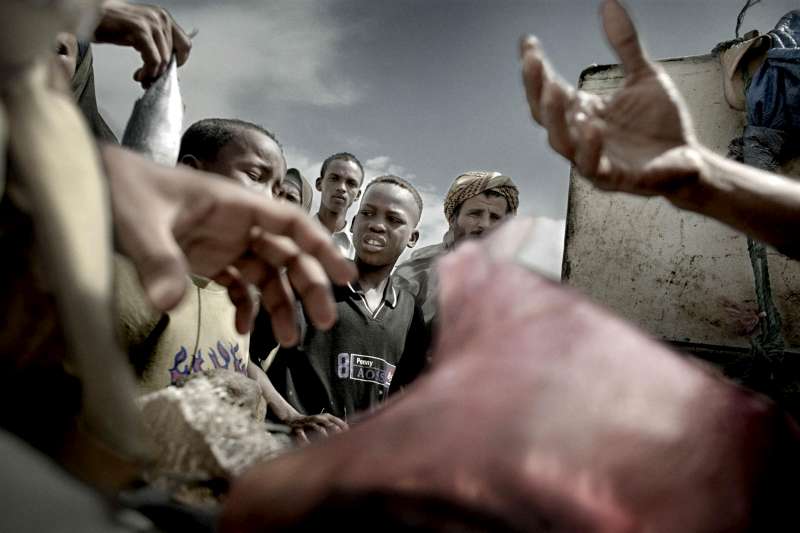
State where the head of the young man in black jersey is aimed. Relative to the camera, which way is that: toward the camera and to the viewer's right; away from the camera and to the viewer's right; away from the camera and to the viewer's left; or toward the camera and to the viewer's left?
toward the camera and to the viewer's left

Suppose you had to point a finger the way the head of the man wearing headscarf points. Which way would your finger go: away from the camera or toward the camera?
toward the camera

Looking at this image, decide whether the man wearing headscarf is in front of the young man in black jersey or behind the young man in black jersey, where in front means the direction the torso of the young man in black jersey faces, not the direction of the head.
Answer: behind

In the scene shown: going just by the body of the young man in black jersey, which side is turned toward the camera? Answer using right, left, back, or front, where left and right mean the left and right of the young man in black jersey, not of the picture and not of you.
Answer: front
